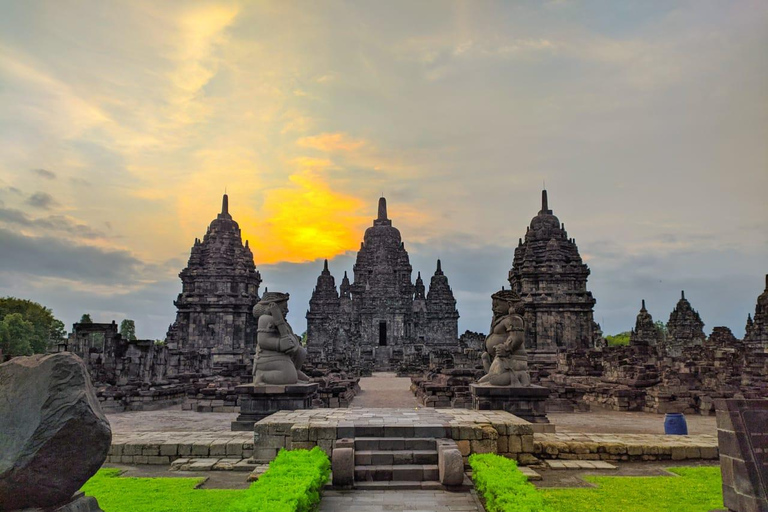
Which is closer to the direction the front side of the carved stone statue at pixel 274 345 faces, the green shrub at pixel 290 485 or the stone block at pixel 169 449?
the green shrub

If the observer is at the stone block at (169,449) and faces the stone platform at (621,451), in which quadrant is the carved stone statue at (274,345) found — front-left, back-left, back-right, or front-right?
front-left

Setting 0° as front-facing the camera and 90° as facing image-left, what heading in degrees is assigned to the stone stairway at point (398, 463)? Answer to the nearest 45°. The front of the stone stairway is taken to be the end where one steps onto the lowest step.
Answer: approximately 0°

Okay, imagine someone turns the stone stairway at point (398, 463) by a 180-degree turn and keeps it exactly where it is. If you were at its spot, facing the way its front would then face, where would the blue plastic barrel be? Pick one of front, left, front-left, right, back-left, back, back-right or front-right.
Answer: front-right

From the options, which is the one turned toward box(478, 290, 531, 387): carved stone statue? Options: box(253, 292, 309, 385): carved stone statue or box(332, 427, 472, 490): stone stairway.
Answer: box(253, 292, 309, 385): carved stone statue
